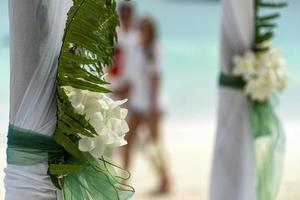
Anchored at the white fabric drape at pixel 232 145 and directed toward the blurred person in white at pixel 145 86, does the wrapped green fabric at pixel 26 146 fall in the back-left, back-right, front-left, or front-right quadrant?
back-left
